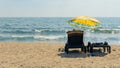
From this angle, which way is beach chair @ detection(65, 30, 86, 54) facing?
away from the camera
